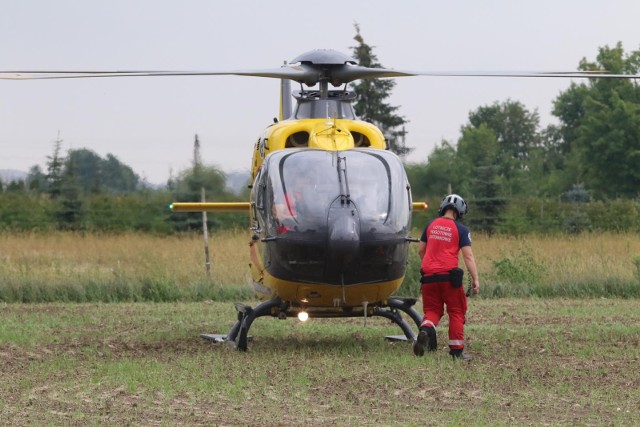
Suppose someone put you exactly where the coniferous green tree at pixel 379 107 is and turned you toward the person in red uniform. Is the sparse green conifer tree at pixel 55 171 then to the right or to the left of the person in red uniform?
right

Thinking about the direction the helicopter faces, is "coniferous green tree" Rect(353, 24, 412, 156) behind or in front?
behind

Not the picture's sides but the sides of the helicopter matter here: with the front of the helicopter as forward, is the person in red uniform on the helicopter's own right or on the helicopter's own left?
on the helicopter's own left

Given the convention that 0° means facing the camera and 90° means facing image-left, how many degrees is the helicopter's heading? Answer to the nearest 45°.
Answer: approximately 0°

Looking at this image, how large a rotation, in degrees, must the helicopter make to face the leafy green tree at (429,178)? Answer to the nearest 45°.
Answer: approximately 180°

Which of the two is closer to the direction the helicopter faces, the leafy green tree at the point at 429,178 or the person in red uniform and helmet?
the person in red uniform and helmet
